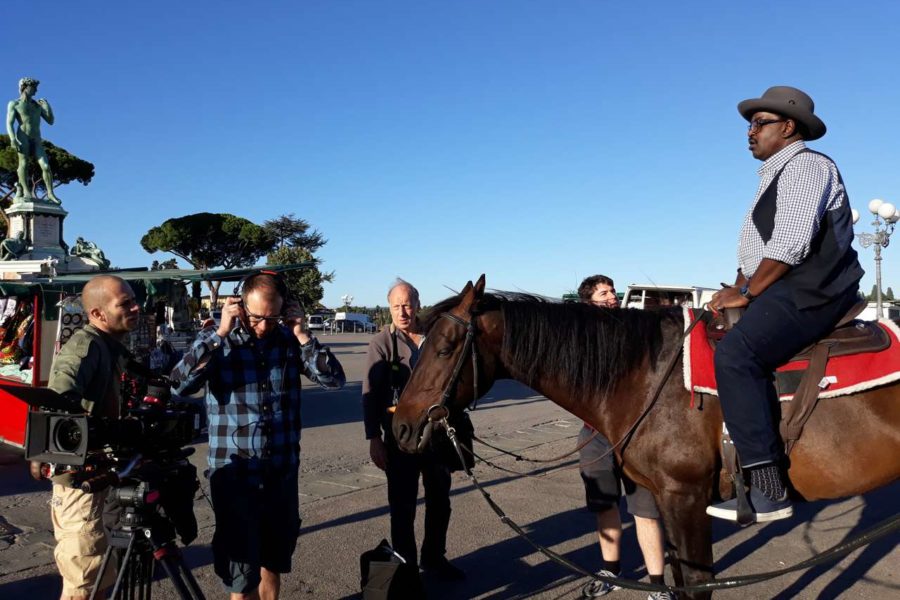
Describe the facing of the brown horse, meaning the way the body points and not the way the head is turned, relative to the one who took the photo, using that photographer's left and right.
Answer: facing to the left of the viewer

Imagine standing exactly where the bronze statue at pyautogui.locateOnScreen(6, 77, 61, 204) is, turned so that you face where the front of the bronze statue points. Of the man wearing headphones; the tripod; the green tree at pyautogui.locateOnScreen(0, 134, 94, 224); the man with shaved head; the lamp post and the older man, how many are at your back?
1

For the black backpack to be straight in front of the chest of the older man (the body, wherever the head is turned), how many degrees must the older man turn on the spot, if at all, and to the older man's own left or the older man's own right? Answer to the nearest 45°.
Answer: approximately 45° to the older man's own right

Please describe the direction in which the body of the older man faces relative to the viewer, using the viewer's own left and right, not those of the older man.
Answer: facing the viewer and to the right of the viewer

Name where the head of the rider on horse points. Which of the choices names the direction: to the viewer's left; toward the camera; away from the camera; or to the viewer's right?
to the viewer's left

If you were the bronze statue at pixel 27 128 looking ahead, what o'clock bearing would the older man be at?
The older man is roughly at 12 o'clock from the bronze statue.

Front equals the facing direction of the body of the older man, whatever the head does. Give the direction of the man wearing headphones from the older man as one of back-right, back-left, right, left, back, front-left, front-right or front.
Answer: right

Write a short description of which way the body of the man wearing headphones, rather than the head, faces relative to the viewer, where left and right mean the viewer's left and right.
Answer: facing the viewer

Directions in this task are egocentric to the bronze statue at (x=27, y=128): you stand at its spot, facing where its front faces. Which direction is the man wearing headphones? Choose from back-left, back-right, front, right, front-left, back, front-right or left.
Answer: front

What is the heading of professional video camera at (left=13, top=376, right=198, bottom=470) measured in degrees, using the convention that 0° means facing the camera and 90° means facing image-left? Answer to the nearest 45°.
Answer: approximately 45°

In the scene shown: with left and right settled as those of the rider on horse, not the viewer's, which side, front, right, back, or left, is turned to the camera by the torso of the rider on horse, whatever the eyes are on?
left

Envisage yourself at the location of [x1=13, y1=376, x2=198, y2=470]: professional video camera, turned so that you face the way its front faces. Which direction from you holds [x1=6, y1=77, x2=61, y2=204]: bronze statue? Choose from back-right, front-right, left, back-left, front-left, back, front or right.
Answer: back-right

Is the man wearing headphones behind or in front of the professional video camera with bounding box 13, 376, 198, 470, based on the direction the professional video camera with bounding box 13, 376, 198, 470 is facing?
behind

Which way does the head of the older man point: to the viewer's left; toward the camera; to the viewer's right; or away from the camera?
toward the camera

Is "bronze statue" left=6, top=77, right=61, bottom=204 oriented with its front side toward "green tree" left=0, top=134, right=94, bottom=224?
no

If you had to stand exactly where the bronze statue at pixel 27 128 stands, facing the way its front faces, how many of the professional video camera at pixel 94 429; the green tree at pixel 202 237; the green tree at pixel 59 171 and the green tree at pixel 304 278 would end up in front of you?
1
